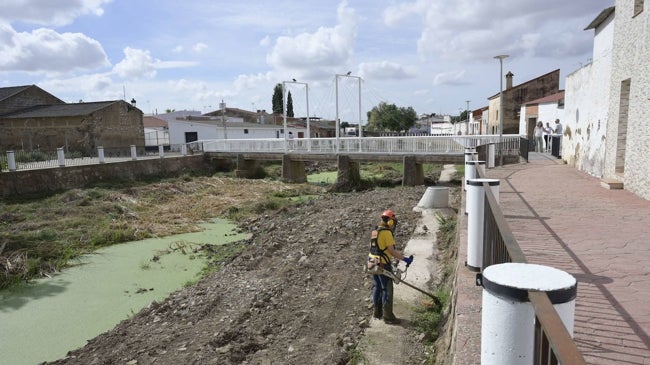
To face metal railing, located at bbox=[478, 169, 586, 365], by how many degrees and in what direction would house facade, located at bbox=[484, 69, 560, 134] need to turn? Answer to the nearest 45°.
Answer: approximately 45° to its left

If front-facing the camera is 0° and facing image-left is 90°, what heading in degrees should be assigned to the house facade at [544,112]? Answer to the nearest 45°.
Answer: approximately 45°

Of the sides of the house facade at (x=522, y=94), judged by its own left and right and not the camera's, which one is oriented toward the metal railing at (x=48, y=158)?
front

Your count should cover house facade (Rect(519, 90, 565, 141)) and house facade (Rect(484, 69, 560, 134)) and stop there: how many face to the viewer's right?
0

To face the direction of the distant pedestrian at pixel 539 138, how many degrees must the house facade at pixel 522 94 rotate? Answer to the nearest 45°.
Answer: approximately 45° to its left

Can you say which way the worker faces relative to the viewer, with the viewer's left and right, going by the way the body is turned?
facing to the right of the viewer

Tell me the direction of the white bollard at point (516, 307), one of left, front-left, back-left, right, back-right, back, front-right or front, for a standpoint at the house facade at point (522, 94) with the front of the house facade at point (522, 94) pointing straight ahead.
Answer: front-left

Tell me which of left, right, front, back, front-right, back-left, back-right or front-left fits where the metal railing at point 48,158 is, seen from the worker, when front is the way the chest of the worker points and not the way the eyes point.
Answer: back-left

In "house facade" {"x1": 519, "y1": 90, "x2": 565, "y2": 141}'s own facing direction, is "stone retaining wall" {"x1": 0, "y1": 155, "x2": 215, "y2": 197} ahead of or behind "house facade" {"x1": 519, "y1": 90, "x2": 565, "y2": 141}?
ahead

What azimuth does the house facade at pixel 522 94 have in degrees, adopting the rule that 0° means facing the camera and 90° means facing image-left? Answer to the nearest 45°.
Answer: approximately 45°

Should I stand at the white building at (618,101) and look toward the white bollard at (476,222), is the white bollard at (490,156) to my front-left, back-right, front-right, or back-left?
back-right

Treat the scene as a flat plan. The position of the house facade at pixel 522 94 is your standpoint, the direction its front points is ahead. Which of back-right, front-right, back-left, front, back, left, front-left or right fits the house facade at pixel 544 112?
front-left

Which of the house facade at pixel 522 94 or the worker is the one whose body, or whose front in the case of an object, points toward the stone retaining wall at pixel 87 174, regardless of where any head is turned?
the house facade

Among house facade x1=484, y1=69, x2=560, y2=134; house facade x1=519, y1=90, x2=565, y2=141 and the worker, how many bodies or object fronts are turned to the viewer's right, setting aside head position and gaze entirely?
1

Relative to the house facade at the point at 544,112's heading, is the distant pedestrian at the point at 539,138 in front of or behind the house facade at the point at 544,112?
in front
